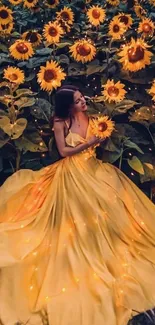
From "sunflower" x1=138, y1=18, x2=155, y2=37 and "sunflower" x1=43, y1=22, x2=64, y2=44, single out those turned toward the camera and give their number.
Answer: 2

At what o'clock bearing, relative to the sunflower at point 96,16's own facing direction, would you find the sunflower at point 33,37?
the sunflower at point 33,37 is roughly at 3 o'clock from the sunflower at point 96,16.

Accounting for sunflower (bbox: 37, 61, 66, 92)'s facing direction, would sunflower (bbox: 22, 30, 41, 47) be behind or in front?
behind

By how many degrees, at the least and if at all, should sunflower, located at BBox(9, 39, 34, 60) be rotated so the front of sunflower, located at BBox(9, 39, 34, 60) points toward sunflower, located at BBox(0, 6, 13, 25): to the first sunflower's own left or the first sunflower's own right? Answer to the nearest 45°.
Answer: approximately 180°

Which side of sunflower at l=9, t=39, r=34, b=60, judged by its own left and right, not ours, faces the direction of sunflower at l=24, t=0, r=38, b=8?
back

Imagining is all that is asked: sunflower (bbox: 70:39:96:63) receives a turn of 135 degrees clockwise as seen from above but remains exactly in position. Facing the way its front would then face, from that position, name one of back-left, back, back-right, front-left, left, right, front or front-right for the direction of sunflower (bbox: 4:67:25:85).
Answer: front-left
